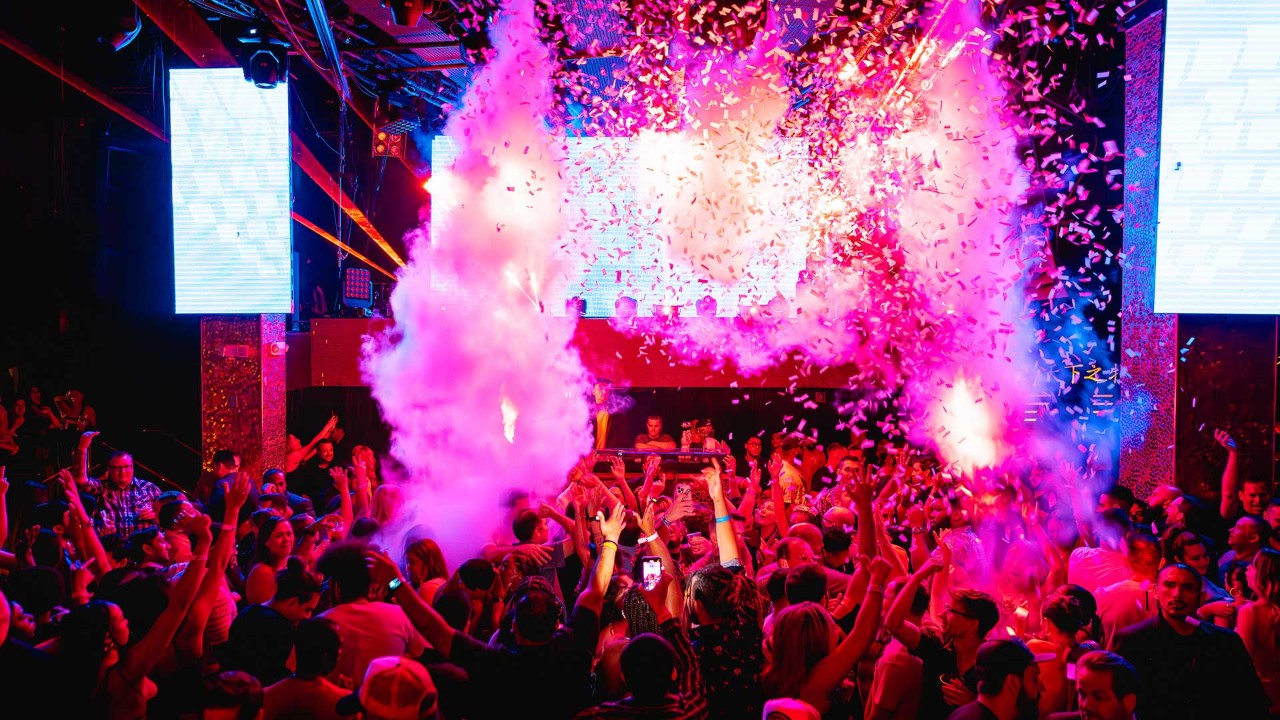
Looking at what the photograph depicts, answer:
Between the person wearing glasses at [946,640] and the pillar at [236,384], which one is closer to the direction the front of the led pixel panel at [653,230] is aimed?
the person wearing glasses

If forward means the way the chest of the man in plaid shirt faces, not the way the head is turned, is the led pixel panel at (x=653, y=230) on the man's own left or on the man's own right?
on the man's own left

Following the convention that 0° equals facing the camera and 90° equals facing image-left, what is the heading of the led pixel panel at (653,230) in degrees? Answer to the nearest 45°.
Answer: approximately 0°

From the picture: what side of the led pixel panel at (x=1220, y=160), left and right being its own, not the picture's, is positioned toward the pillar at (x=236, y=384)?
right

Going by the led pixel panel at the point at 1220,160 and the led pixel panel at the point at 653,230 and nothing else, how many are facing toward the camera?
2

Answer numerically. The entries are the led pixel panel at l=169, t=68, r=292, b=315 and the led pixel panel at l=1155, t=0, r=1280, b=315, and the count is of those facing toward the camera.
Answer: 2

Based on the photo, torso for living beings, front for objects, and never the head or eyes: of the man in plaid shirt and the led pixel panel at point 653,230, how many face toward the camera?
2

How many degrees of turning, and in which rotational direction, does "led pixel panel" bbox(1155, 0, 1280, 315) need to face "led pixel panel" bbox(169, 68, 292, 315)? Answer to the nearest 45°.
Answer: approximately 90° to its right

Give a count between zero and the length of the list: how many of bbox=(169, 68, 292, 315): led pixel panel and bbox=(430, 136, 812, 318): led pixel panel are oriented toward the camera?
2

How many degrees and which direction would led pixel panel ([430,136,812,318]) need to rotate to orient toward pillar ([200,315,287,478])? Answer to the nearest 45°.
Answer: approximately 90° to its right

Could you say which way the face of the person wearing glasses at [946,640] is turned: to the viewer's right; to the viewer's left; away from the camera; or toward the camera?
to the viewer's left
